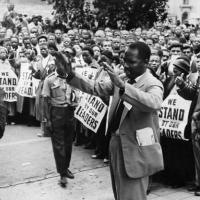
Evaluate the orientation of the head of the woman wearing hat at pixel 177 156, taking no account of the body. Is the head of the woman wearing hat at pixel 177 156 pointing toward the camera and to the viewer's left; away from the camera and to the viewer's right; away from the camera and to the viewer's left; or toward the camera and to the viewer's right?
toward the camera and to the viewer's left

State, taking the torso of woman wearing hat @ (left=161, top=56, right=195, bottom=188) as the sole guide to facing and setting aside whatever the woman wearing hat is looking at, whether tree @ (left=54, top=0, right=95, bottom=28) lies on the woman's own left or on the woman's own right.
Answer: on the woman's own right

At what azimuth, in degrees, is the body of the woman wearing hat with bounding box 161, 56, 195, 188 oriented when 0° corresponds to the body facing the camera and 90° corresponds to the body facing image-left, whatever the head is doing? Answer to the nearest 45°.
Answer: approximately 45°
